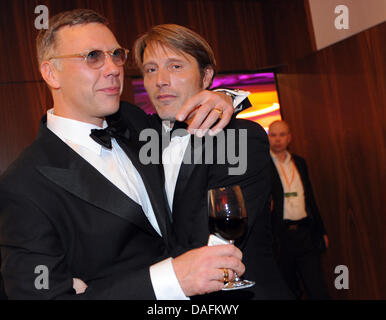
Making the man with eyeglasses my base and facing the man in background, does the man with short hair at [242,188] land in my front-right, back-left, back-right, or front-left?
front-right

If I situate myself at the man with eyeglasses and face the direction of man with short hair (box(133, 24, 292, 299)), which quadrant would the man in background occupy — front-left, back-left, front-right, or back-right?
front-left

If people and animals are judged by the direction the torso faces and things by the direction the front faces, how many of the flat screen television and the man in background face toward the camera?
2

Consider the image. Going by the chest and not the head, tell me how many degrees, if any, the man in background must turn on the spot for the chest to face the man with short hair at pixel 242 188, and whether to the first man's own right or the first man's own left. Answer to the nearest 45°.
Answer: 0° — they already face them

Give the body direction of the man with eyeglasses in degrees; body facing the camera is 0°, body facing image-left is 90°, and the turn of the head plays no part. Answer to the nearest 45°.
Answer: approximately 315°

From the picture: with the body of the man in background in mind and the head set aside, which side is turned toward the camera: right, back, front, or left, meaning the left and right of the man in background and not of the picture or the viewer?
front

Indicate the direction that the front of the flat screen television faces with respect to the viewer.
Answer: facing the viewer

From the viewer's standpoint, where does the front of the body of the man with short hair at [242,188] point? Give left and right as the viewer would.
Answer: facing the viewer and to the left of the viewer

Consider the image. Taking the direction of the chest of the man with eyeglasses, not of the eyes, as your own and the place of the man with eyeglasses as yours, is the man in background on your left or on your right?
on your left

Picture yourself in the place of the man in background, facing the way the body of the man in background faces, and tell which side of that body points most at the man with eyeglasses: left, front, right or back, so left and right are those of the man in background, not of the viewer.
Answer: front

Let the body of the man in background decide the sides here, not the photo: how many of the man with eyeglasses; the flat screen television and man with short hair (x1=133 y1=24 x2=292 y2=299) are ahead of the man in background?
2
